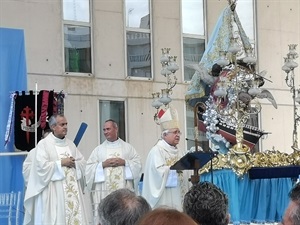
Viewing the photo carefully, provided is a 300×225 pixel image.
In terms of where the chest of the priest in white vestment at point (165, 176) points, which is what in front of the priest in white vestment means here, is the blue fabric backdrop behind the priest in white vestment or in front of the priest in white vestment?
behind

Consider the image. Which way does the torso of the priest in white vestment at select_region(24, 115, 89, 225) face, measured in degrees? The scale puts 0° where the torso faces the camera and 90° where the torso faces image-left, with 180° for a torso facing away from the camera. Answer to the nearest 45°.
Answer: approximately 315°

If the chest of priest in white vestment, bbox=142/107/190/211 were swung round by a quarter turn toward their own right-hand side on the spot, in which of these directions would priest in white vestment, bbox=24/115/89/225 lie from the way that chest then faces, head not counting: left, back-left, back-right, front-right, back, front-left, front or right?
front-right

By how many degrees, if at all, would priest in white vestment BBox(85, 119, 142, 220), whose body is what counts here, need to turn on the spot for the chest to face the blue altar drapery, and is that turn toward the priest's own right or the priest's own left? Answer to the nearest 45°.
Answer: approximately 90° to the priest's own left

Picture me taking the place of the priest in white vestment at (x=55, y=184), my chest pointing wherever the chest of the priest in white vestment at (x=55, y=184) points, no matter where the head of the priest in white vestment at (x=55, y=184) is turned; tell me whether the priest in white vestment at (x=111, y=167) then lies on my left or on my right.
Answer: on my left

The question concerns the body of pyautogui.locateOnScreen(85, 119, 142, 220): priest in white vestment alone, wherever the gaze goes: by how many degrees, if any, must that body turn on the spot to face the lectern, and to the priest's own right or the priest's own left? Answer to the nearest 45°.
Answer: approximately 45° to the priest's own left

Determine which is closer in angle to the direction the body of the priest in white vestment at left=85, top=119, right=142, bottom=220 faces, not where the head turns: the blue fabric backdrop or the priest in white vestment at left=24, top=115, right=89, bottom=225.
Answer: the priest in white vestment

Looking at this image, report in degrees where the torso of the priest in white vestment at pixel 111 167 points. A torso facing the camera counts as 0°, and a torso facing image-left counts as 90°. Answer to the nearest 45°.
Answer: approximately 0°
